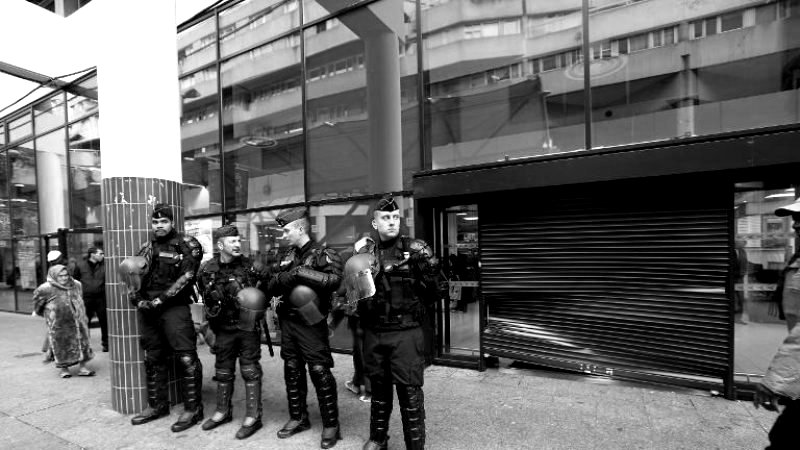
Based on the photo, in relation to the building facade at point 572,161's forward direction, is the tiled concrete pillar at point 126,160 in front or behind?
in front

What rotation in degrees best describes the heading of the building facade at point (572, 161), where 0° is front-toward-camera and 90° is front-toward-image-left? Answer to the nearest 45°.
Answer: approximately 45°

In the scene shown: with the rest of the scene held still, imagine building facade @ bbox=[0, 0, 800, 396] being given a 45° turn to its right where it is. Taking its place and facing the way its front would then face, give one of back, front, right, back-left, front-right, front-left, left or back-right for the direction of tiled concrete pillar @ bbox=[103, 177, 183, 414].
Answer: front

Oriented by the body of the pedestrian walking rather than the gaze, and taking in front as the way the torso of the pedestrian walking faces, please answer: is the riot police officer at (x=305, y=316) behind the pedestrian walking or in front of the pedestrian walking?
in front

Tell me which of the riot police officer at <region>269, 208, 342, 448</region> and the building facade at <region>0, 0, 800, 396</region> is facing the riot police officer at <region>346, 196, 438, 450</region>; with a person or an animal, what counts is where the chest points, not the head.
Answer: the building facade

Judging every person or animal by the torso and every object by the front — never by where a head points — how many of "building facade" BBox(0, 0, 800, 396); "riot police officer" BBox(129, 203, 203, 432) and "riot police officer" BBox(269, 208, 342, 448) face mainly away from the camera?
0

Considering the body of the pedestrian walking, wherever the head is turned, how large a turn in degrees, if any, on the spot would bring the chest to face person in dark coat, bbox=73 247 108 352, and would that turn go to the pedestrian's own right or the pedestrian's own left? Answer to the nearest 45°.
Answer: approximately 135° to the pedestrian's own left

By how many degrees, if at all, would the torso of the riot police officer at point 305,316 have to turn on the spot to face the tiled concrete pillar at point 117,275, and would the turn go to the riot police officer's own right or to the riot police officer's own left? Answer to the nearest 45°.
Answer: approximately 90° to the riot police officer's own right

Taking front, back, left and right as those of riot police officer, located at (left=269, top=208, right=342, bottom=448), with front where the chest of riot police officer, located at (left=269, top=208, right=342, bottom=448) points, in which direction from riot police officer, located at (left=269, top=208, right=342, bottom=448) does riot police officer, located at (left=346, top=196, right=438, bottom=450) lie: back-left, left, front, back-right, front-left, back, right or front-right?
left

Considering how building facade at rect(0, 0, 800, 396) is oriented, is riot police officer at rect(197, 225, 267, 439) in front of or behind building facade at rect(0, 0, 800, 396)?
in front

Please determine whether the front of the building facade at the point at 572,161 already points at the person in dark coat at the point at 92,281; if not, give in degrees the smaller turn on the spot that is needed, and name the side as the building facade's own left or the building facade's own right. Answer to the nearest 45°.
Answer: approximately 45° to the building facade's own right

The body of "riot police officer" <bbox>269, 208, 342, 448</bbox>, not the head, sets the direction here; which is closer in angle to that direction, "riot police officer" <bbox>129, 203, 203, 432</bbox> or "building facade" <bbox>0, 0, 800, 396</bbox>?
the riot police officer

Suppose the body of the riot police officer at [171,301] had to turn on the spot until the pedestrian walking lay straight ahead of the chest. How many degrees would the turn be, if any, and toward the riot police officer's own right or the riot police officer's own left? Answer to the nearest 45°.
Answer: approximately 90° to the riot police officer's own right

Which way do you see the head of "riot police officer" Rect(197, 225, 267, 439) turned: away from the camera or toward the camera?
toward the camera

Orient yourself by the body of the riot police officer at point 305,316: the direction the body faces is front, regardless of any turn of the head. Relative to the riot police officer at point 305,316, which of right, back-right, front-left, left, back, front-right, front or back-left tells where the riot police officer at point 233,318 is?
right
